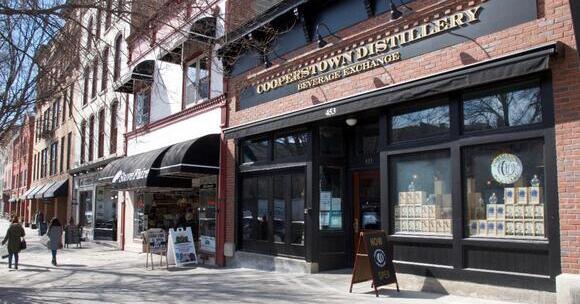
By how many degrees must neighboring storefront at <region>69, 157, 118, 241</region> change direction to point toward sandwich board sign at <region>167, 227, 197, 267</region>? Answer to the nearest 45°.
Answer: approximately 45° to its left

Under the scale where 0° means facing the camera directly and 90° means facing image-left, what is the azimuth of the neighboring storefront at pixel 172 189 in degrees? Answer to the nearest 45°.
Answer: approximately 45°

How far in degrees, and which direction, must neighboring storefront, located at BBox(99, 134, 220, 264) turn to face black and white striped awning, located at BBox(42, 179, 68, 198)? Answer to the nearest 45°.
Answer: approximately 135° to its right

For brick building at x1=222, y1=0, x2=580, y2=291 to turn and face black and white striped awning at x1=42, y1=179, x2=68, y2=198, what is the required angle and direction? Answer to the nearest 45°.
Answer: approximately 90° to its right

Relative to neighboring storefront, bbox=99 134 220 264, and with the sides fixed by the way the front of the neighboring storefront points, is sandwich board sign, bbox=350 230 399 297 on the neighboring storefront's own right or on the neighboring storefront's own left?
on the neighboring storefront's own left

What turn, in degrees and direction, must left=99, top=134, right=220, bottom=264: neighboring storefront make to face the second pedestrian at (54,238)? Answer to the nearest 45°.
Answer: approximately 45° to its right

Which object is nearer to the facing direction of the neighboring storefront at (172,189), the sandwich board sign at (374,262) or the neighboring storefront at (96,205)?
the sandwich board sign

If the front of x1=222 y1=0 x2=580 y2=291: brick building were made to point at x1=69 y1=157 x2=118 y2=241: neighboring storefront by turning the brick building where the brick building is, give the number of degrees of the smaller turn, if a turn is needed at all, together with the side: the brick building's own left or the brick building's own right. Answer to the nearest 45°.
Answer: approximately 90° to the brick building's own right
